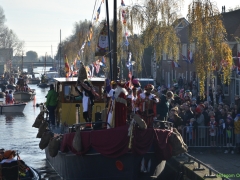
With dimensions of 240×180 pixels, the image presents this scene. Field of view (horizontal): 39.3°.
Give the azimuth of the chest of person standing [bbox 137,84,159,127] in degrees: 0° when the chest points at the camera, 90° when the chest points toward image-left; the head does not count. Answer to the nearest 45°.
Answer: approximately 0°

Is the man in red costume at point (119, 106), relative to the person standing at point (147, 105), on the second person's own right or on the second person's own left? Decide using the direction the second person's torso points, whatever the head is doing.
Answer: on the second person's own right
